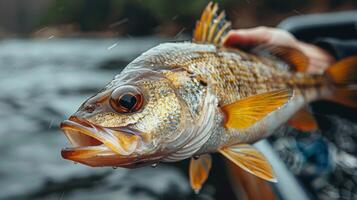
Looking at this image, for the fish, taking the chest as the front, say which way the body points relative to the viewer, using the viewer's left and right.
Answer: facing the viewer and to the left of the viewer
